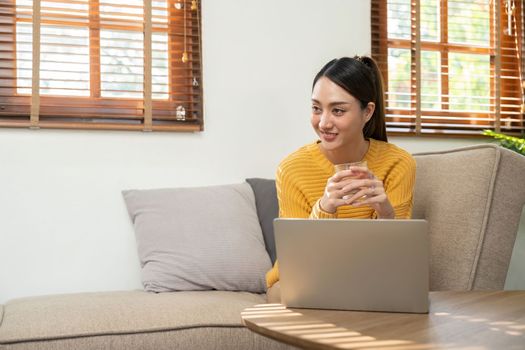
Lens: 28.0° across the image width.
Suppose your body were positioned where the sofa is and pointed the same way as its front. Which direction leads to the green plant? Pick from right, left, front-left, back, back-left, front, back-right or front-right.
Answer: back-left

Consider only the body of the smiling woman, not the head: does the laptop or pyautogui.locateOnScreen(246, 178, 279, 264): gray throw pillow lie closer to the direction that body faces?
the laptop

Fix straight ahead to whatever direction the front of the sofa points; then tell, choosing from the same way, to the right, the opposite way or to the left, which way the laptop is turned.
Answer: the opposite way

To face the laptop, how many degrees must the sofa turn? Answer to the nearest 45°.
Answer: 0° — it already faces it

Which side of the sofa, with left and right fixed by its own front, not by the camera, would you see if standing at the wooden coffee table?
front

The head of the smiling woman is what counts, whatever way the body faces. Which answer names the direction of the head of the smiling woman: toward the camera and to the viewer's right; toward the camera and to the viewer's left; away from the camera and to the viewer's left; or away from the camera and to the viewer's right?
toward the camera and to the viewer's left

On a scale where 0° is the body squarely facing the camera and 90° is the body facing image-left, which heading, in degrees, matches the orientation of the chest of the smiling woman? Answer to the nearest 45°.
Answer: approximately 0°

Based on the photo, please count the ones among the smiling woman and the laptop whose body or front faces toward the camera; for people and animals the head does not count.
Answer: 1

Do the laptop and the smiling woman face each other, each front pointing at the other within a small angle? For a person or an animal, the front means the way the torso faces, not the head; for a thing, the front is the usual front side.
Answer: yes

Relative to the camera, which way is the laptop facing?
away from the camera
